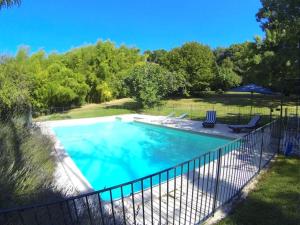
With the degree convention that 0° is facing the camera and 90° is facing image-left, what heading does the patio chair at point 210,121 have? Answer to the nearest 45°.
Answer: approximately 45°

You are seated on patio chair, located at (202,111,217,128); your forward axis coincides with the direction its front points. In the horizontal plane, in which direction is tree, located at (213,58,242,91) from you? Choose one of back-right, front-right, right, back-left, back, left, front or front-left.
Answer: back-right

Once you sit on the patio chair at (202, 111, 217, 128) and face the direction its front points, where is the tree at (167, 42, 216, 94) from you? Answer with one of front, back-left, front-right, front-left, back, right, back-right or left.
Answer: back-right
